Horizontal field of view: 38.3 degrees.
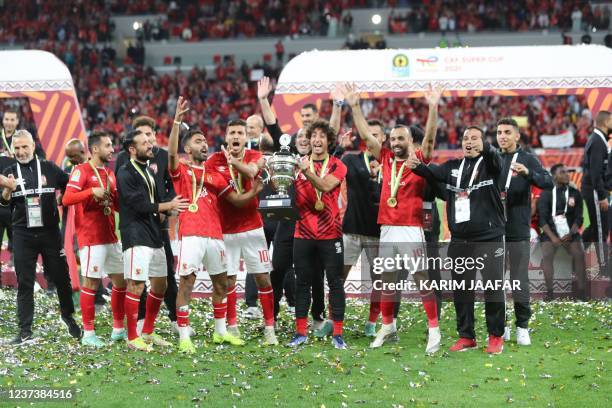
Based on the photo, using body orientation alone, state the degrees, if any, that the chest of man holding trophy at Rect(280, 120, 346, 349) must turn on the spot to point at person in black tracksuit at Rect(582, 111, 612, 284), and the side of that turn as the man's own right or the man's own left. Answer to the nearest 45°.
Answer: approximately 135° to the man's own left

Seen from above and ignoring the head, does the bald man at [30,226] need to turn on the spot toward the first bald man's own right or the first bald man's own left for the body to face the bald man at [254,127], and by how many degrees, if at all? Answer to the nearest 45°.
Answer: approximately 90° to the first bald man's own left

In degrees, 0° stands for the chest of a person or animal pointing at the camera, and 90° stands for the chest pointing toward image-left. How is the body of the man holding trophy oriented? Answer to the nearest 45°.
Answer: approximately 0°

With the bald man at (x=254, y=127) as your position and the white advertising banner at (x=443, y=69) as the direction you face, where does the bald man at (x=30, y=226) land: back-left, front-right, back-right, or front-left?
back-left

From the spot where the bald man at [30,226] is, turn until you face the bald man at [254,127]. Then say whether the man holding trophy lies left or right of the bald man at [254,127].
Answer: right

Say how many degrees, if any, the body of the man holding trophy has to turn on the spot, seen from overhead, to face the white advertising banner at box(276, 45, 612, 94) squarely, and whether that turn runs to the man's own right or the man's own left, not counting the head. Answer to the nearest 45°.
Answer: approximately 180°

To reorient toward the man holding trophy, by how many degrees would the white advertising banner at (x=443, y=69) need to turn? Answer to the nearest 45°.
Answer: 0° — it already faces them

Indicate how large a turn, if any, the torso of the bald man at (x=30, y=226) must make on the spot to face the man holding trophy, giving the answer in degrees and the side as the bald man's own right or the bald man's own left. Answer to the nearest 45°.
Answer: approximately 45° to the bald man's own left

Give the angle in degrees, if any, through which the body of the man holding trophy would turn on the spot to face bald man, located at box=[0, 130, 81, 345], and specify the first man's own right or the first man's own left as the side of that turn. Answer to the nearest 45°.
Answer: approximately 90° to the first man's own right
